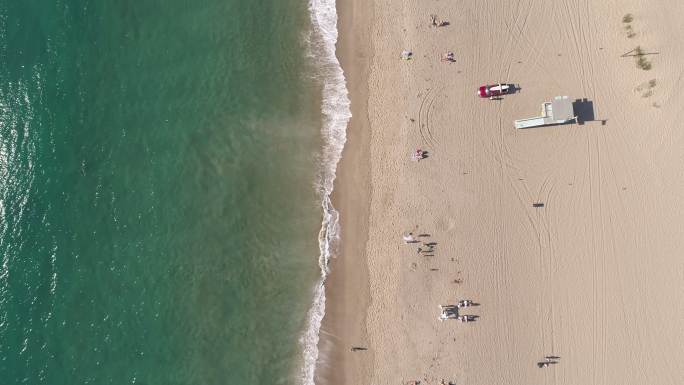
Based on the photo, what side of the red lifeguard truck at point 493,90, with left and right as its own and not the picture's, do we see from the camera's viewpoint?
left

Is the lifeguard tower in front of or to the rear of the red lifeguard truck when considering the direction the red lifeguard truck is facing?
to the rear
